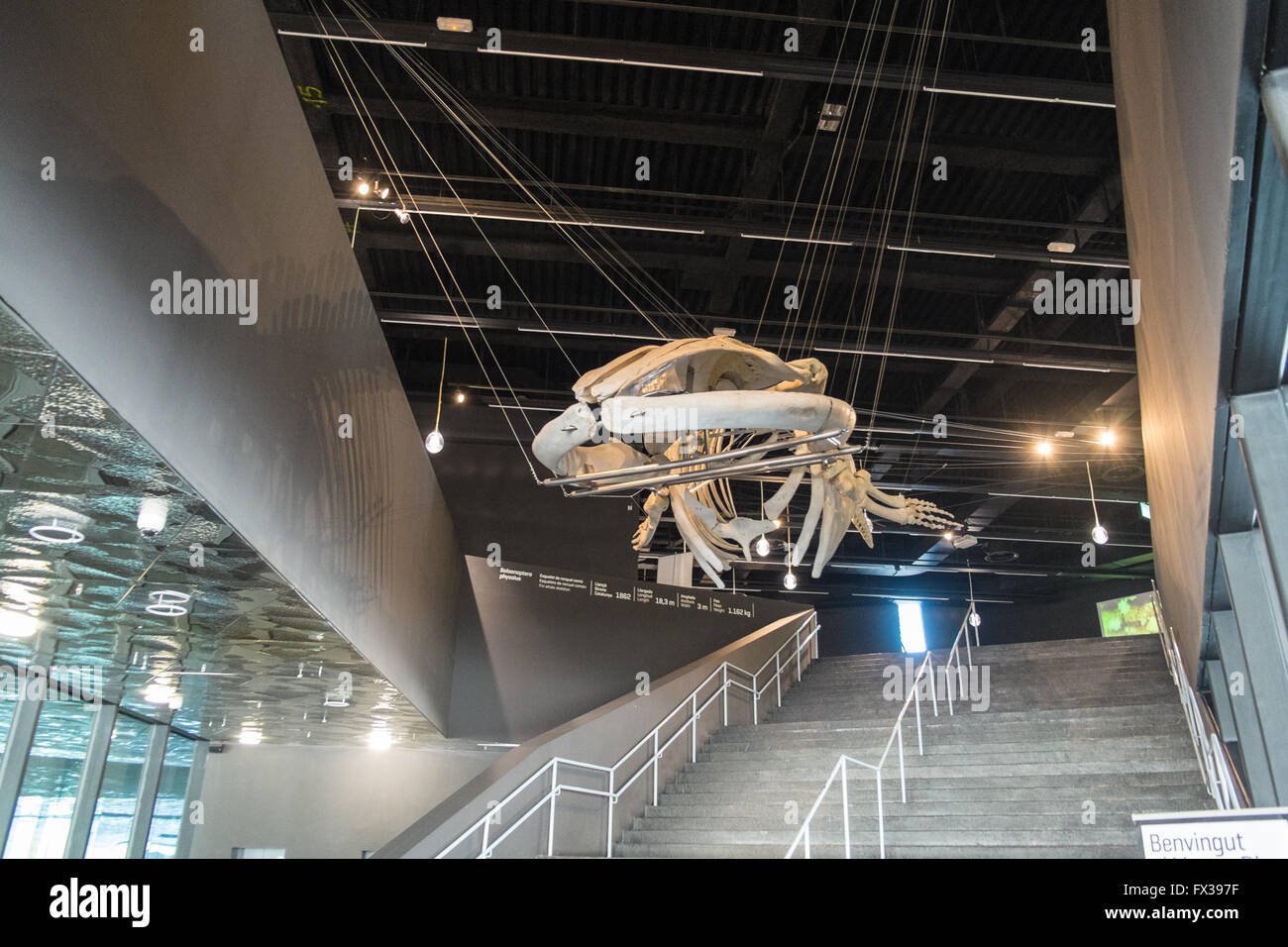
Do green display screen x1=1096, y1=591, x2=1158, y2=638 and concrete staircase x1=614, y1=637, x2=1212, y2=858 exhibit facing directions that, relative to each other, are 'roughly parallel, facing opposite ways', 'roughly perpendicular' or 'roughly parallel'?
roughly parallel

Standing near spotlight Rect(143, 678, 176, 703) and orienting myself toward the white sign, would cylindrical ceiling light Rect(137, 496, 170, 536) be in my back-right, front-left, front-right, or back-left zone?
front-right

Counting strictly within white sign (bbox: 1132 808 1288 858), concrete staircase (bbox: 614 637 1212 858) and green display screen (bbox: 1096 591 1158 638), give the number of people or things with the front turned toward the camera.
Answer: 3

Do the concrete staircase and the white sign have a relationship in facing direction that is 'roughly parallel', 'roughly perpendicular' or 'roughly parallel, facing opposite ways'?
roughly parallel

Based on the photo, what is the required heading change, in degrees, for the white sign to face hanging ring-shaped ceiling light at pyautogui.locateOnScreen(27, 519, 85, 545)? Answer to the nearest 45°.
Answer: approximately 90° to its right

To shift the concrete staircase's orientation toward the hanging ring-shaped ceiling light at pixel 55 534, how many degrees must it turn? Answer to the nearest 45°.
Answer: approximately 45° to its right

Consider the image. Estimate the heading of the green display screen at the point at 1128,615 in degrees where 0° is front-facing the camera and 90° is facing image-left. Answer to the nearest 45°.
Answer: approximately 0°

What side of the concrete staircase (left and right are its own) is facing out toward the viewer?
front

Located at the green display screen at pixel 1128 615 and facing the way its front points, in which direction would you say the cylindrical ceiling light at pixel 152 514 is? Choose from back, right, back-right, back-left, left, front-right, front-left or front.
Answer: front

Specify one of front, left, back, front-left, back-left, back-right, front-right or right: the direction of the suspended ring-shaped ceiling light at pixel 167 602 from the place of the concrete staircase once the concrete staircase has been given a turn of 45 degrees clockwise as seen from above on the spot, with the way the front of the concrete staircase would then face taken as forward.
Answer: front
